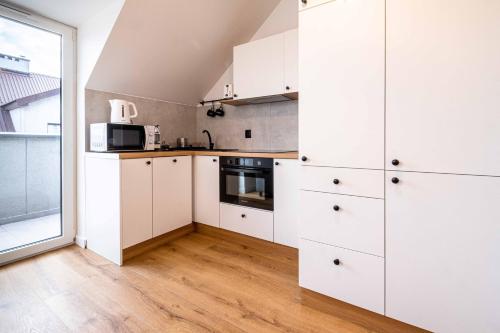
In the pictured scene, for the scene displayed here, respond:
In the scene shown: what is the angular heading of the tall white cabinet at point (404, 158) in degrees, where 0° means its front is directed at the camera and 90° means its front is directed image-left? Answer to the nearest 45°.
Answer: approximately 45°

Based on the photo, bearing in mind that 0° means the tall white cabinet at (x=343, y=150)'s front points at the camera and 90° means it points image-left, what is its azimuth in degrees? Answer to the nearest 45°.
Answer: approximately 45°

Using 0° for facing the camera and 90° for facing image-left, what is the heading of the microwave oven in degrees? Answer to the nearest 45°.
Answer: approximately 315°

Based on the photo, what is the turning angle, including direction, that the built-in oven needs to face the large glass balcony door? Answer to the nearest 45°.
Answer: approximately 45° to its right

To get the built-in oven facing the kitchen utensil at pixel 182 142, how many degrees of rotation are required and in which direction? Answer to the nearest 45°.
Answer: approximately 90° to its right

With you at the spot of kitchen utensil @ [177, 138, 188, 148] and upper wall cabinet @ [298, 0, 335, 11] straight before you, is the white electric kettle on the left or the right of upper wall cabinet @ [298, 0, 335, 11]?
right

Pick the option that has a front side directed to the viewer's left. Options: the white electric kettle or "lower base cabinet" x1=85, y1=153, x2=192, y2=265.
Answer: the white electric kettle

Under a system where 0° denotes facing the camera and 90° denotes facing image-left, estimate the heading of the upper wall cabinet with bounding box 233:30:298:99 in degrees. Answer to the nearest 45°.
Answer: approximately 45°

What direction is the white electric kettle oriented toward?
to the viewer's left
